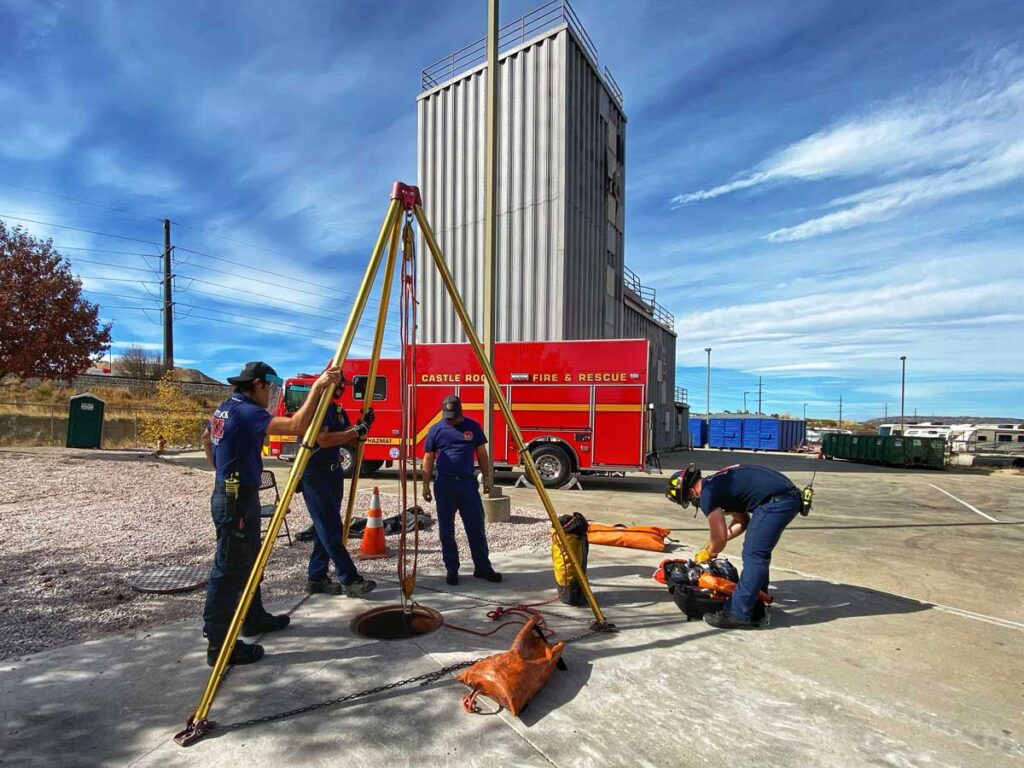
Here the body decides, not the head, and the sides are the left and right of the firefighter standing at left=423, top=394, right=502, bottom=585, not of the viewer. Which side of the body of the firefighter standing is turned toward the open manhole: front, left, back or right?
front

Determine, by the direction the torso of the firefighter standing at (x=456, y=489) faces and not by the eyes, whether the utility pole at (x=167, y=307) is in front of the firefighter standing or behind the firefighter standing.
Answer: behind

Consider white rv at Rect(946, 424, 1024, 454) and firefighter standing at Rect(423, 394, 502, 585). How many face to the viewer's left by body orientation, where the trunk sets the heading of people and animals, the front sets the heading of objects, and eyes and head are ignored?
1

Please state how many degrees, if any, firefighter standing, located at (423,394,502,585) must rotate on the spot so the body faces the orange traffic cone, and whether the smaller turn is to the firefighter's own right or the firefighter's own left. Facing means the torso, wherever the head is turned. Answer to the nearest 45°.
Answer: approximately 135° to the firefighter's own right

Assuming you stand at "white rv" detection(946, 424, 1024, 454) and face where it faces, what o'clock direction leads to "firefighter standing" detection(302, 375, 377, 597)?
The firefighter standing is roughly at 9 o'clock from the white rv.

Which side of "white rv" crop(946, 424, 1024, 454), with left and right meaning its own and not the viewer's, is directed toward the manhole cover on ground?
left

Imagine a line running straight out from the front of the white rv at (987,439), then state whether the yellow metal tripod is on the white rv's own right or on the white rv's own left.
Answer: on the white rv's own left

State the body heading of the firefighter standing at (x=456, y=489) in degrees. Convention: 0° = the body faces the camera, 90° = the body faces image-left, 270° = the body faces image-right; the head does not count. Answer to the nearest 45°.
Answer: approximately 0°

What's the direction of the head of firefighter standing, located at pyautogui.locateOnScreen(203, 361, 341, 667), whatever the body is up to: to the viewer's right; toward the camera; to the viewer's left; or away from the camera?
to the viewer's right

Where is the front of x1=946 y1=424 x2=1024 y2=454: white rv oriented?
to the viewer's left

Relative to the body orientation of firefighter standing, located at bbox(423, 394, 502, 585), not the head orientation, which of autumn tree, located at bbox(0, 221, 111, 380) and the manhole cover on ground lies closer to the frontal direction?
the manhole cover on ground

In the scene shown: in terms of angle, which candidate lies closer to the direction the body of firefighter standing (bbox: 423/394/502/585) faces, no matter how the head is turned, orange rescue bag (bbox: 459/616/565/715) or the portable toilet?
the orange rescue bag

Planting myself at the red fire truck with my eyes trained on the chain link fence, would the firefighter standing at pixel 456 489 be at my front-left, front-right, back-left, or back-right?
back-left

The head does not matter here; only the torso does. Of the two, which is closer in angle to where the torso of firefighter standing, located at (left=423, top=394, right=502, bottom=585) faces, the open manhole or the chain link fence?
the open manhole

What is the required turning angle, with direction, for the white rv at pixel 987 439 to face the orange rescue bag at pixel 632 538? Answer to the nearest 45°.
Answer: approximately 90° to its left
